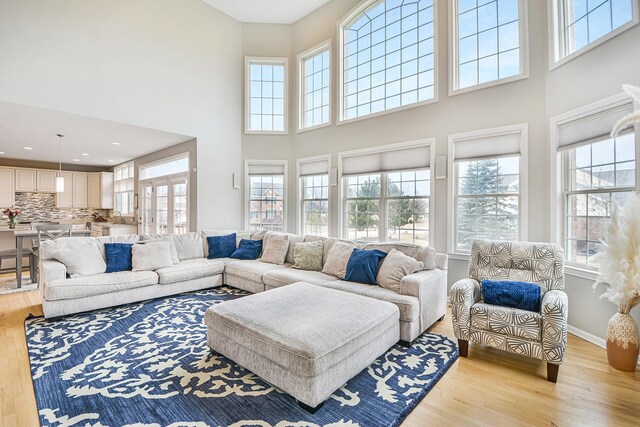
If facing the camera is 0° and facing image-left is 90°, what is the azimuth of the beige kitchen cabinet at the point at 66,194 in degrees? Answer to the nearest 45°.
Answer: approximately 0°

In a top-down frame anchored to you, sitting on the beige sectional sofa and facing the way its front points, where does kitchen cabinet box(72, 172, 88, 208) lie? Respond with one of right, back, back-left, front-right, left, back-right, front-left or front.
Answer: back-right

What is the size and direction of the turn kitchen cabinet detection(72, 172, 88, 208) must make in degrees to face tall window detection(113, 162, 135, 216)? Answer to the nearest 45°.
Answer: approximately 45° to its left

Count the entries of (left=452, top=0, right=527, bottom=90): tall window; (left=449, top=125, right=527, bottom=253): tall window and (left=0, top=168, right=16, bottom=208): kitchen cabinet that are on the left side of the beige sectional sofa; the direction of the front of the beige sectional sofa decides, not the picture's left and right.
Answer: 2
